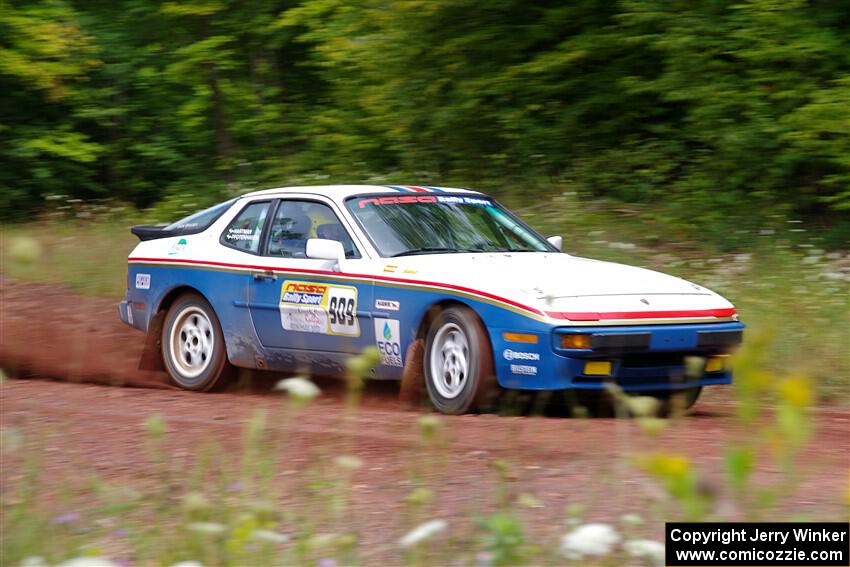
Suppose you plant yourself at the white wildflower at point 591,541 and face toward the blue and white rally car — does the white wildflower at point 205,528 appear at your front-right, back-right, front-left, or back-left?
front-left

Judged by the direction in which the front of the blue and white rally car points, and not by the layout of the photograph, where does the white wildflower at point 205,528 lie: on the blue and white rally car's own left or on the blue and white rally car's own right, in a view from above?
on the blue and white rally car's own right

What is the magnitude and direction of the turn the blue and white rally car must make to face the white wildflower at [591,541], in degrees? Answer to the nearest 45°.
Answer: approximately 45° to its right

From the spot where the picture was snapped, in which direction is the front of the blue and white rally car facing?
facing the viewer and to the right of the viewer
